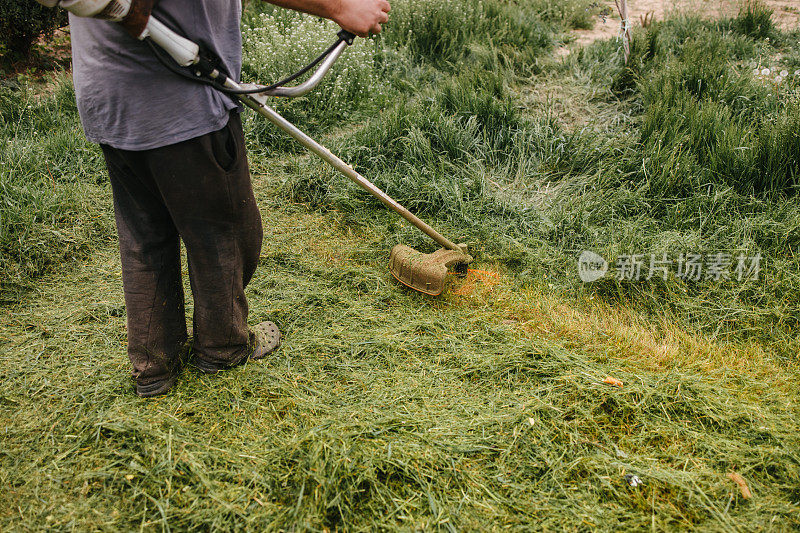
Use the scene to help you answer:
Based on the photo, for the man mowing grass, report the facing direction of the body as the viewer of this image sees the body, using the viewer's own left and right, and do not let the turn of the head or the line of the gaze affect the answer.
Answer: facing away from the viewer and to the right of the viewer

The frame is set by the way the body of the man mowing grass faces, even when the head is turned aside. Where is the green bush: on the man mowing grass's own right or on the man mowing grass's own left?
on the man mowing grass's own left
